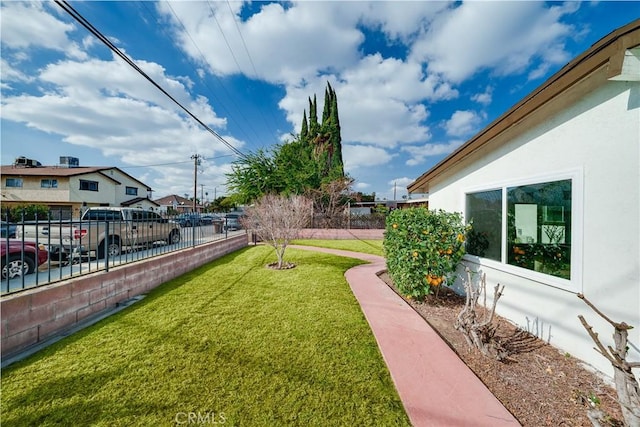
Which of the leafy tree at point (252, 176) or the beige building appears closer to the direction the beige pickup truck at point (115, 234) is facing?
the leafy tree

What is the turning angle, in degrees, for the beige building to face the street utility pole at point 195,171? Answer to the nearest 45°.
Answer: approximately 45° to its left

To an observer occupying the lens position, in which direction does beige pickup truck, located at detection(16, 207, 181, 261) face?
facing away from the viewer and to the right of the viewer

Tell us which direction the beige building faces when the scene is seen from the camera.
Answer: facing the viewer and to the right of the viewer

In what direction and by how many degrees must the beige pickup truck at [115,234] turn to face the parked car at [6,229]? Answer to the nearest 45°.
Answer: approximately 180°

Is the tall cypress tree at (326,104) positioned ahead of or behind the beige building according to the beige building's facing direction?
ahead

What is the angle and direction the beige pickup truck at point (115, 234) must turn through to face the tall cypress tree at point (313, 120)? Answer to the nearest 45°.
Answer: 0° — it already faces it

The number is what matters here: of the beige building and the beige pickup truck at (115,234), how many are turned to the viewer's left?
0

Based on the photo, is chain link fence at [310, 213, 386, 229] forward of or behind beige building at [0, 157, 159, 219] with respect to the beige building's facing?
forward

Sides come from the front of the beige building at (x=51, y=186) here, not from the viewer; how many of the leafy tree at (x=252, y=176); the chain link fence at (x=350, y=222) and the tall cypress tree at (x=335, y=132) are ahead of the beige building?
3

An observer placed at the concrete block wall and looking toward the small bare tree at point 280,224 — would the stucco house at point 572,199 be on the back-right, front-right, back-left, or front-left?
front-right

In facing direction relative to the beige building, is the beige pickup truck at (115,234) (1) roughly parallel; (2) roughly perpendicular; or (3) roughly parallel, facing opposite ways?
roughly perpendicular

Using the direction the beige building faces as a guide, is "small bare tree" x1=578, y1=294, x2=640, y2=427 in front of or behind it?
in front
